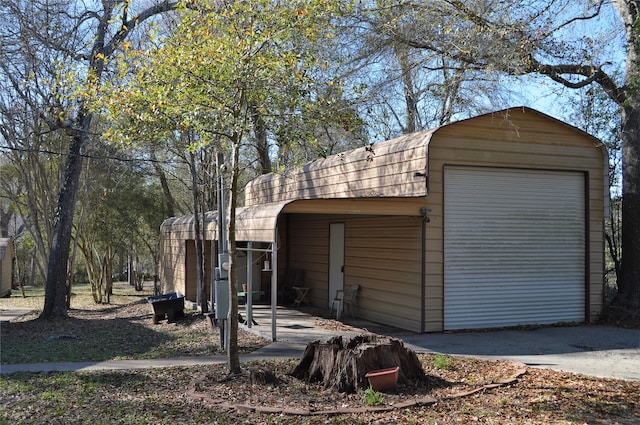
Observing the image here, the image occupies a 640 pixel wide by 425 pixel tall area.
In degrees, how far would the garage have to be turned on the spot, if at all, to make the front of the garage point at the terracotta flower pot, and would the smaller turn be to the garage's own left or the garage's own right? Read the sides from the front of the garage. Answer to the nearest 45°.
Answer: approximately 45° to the garage's own right

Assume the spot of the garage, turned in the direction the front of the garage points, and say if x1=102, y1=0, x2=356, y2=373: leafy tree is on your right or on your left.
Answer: on your right

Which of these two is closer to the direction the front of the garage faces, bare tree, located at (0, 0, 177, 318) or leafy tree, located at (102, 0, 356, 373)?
the leafy tree

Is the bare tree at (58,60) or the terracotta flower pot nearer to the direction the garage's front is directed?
the terracotta flower pot

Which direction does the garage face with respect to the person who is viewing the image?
facing the viewer and to the right of the viewer

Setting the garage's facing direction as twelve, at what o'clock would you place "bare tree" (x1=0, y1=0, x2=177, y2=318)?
The bare tree is roughly at 5 o'clock from the garage.
